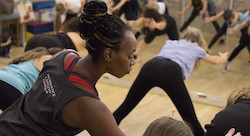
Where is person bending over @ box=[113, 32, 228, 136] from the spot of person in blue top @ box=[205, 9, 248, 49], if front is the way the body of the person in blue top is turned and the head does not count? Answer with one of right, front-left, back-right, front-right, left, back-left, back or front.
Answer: front-left

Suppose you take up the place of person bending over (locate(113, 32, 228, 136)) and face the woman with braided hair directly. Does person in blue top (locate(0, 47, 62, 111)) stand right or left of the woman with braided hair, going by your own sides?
right

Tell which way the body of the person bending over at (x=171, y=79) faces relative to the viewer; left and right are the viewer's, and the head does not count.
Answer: facing away from the viewer and to the right of the viewer

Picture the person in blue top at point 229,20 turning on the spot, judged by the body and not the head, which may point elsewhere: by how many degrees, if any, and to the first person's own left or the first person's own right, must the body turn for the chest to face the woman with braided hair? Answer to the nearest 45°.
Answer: approximately 45° to the first person's own left

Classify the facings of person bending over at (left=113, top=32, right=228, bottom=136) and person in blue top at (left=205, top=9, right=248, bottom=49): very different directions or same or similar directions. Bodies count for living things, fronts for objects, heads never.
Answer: very different directions

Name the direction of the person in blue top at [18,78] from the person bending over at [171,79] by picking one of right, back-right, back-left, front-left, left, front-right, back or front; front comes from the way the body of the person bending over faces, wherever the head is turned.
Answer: back

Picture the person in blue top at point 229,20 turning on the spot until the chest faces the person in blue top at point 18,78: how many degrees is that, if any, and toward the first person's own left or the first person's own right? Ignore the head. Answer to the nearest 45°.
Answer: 0° — they already face them
